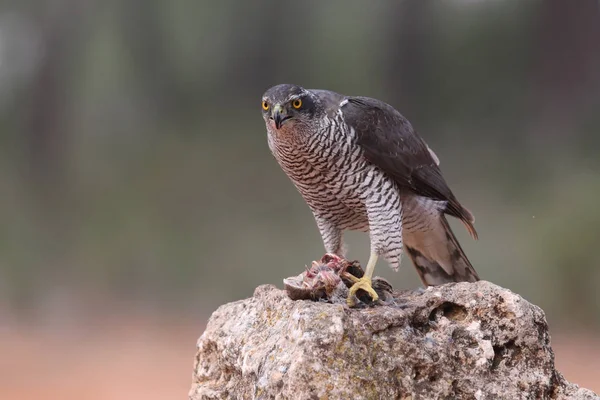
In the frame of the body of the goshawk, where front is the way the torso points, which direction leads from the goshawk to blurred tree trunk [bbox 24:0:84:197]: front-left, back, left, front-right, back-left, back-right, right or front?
right

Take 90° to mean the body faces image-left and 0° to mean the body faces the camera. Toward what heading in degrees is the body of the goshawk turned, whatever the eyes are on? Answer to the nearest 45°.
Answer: approximately 45°

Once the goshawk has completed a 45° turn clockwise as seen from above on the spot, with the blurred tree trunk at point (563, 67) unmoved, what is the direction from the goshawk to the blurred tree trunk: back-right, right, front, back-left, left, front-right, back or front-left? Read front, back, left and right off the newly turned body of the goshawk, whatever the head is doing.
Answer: back-right

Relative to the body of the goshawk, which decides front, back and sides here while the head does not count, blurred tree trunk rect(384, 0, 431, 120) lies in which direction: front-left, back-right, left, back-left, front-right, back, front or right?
back-right

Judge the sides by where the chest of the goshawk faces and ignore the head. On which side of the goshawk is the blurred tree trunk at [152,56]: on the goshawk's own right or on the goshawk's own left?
on the goshawk's own right
